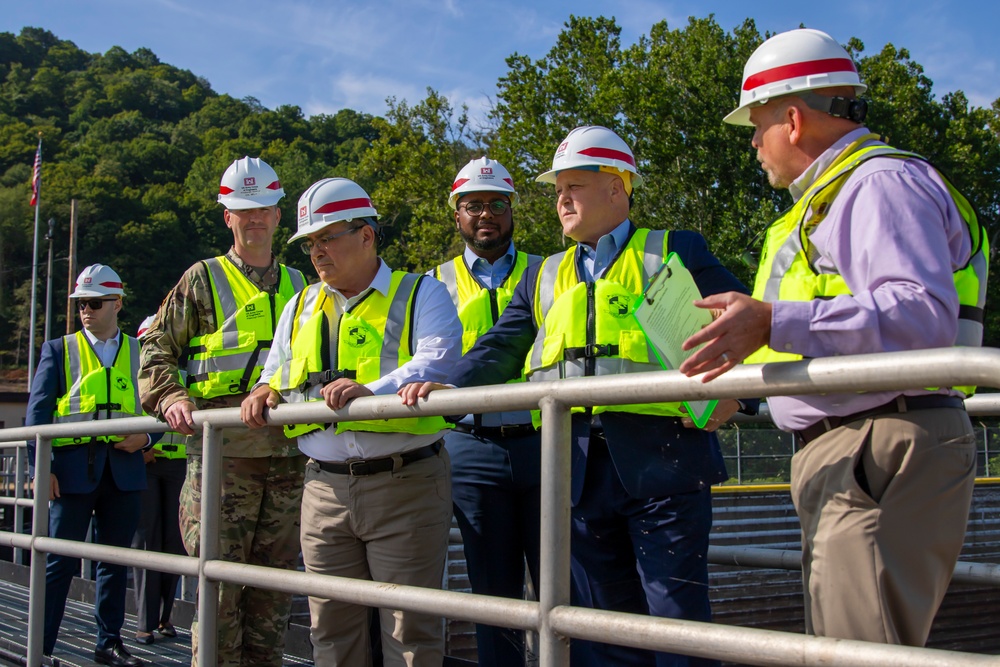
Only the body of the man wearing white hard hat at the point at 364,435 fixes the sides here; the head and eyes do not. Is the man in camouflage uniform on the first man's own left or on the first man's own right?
on the first man's own right

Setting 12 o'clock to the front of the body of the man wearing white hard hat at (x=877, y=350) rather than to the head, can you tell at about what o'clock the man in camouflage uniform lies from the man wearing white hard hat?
The man in camouflage uniform is roughly at 1 o'clock from the man wearing white hard hat.

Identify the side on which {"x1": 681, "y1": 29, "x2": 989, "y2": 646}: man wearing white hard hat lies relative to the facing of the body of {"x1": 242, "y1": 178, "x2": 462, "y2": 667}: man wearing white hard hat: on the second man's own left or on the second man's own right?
on the second man's own left

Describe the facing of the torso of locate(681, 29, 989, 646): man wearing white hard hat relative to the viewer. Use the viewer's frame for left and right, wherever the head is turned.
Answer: facing to the left of the viewer

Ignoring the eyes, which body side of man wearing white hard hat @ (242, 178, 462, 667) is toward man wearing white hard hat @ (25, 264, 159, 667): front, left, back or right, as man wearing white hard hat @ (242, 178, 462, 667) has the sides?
right

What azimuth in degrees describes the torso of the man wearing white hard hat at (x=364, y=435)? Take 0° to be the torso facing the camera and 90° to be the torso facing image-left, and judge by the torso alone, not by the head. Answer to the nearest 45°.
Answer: approximately 45°

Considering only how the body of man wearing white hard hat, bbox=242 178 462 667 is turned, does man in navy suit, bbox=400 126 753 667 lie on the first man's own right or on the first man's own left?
on the first man's own left

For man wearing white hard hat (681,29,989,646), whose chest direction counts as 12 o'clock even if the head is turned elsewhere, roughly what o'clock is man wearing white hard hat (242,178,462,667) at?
man wearing white hard hat (242,178,462,667) is roughly at 1 o'clock from man wearing white hard hat (681,29,989,646).

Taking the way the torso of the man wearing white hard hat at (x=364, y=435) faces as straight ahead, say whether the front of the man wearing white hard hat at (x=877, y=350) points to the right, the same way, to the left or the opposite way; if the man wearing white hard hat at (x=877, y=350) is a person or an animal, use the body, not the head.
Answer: to the right

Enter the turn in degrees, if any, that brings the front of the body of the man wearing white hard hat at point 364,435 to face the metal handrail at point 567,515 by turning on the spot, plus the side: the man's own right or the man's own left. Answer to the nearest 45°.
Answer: approximately 45° to the man's own left

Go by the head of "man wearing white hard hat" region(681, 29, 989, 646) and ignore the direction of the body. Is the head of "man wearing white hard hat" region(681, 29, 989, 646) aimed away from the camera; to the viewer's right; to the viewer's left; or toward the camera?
to the viewer's left
